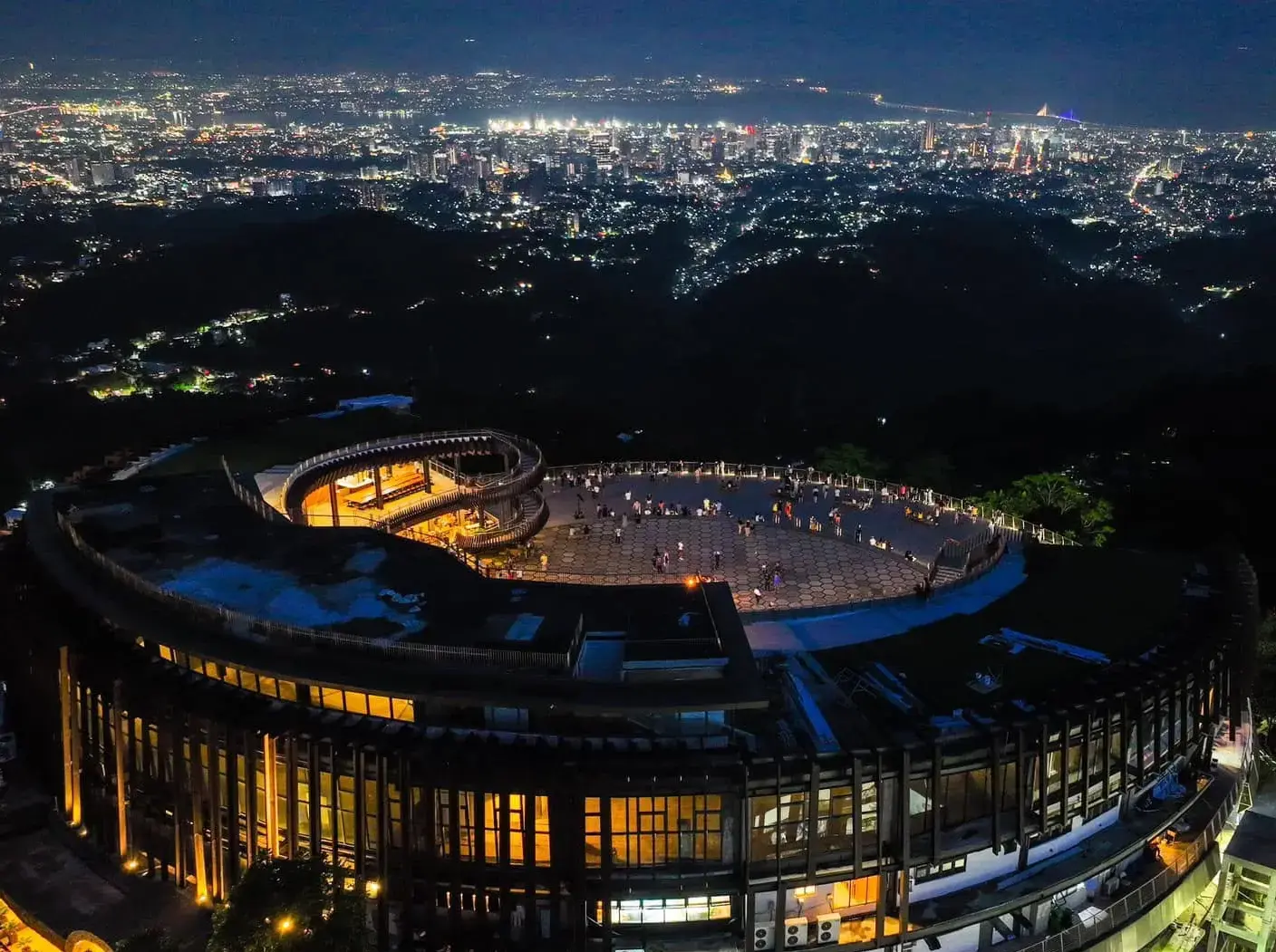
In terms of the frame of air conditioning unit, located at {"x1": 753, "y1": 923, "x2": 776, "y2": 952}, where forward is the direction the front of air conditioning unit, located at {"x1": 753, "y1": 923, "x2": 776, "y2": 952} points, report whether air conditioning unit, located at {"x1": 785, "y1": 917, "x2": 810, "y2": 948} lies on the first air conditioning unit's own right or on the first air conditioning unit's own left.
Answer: on the first air conditioning unit's own left

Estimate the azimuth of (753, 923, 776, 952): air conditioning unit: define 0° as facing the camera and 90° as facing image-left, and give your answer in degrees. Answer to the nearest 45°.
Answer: approximately 0°

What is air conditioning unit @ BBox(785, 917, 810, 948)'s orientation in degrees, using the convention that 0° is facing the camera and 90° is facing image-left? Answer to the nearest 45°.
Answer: approximately 0°

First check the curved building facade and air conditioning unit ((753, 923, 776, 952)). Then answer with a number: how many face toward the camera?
2

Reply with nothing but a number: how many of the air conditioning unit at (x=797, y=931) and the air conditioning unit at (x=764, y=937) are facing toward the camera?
2
